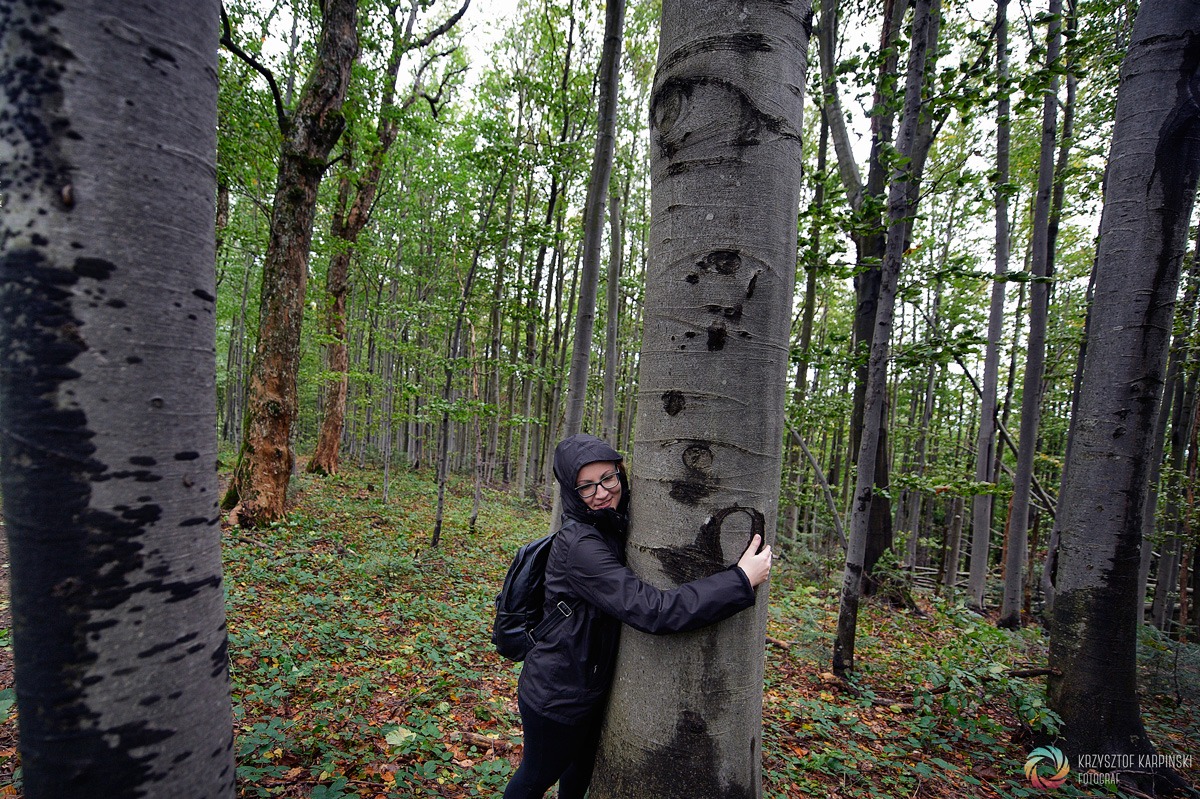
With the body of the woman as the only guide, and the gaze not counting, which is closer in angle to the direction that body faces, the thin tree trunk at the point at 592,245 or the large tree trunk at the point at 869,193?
the large tree trunk

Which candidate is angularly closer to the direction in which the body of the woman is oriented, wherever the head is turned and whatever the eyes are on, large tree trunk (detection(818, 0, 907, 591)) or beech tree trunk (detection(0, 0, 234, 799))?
the large tree trunk

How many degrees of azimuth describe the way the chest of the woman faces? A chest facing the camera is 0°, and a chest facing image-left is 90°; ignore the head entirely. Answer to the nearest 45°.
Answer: approximately 270°

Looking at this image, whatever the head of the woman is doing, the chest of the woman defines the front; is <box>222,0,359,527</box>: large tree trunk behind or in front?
behind

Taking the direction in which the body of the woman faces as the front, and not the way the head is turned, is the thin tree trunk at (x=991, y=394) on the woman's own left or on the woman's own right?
on the woman's own left

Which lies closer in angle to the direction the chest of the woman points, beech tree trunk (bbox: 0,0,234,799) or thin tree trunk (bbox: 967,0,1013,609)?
the thin tree trunk

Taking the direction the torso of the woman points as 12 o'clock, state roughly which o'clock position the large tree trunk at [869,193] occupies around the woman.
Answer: The large tree trunk is roughly at 10 o'clock from the woman.

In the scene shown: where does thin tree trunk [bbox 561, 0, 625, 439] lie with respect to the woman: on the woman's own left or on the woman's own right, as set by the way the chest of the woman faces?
on the woman's own left
